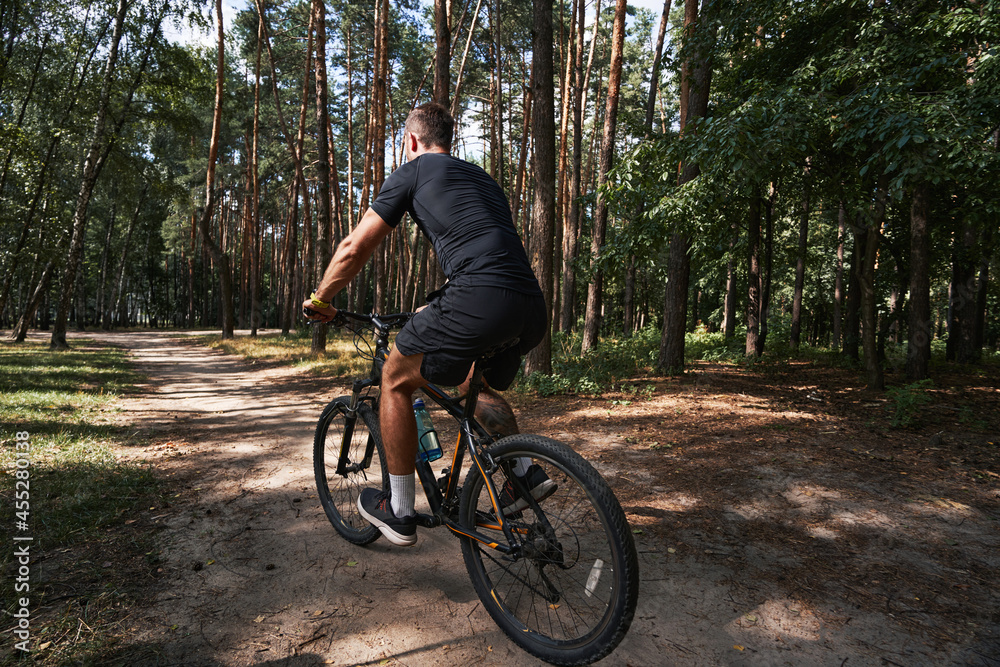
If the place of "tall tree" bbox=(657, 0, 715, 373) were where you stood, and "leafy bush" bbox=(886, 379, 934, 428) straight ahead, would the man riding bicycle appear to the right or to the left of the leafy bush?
right

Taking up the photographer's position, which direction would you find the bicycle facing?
facing away from the viewer and to the left of the viewer

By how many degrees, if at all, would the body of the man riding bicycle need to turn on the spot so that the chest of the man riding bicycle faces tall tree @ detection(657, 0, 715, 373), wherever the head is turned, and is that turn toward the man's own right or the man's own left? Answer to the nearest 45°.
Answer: approximately 90° to the man's own right

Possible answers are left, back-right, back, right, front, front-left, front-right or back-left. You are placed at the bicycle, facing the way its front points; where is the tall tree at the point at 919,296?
right

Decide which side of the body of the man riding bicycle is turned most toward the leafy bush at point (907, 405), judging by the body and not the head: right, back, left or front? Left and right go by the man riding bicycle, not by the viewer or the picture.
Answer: right

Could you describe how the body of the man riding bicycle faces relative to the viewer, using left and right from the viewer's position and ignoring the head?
facing away from the viewer and to the left of the viewer

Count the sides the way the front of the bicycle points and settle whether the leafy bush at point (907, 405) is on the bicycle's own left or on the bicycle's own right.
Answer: on the bicycle's own right
